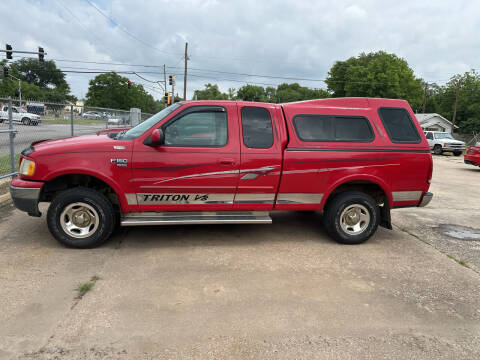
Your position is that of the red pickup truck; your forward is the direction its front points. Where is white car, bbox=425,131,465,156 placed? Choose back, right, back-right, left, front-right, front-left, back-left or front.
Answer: back-right

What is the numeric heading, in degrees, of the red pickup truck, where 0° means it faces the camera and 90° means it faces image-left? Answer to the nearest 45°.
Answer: approximately 90°

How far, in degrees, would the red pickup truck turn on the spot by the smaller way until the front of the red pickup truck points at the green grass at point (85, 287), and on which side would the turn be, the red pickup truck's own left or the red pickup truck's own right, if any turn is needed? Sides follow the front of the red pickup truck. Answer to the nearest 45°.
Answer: approximately 45° to the red pickup truck's own left

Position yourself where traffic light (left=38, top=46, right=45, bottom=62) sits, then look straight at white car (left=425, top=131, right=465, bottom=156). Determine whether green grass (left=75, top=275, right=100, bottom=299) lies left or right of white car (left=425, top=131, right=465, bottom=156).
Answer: right

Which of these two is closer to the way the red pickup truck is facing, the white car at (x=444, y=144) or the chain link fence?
the chain link fence

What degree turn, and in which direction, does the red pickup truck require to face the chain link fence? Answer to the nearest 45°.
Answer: approximately 45° to its right

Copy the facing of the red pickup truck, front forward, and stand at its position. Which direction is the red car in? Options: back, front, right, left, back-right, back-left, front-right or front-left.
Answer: back-right
